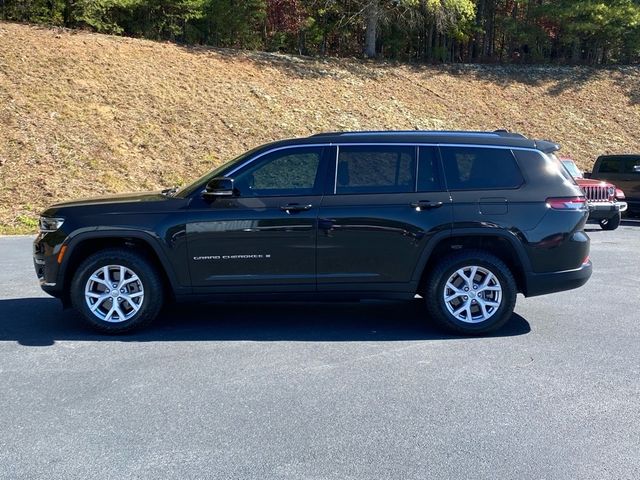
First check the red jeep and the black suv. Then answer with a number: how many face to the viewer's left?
1

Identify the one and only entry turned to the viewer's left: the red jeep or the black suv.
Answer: the black suv

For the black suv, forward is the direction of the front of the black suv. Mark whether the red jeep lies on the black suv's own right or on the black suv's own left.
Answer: on the black suv's own right

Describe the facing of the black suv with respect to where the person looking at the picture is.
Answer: facing to the left of the viewer

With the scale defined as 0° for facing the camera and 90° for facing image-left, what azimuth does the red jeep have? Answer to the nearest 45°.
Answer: approximately 315°

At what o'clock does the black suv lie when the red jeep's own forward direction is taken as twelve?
The black suv is roughly at 2 o'clock from the red jeep.

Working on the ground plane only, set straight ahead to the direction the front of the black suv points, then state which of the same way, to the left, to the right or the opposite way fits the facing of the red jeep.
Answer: to the left
